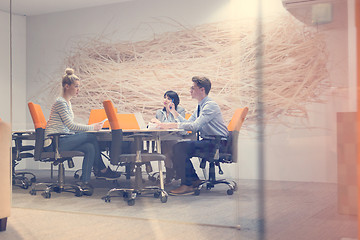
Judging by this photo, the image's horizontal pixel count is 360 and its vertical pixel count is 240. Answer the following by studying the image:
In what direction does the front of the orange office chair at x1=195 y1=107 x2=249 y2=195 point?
to the viewer's left

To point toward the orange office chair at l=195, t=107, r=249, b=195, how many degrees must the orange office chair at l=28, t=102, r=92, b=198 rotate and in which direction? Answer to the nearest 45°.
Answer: approximately 45° to its right

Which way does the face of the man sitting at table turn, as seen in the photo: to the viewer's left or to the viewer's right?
to the viewer's left

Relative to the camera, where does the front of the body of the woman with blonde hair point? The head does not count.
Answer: to the viewer's right

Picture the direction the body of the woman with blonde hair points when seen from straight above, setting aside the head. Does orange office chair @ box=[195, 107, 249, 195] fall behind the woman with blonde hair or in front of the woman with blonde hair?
in front

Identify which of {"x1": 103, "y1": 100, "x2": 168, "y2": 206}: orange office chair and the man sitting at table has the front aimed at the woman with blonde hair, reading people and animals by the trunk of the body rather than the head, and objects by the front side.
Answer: the man sitting at table

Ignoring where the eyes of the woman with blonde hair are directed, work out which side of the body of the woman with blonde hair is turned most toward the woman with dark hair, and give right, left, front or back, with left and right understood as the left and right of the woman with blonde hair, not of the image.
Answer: front

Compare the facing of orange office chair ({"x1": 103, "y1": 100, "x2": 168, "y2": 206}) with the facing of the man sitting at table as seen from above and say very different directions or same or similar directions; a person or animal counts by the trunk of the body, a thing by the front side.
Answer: very different directions

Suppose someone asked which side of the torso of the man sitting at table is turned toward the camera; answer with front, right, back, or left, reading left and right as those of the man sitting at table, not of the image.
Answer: left

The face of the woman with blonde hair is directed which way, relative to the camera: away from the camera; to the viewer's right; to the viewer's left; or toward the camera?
to the viewer's right

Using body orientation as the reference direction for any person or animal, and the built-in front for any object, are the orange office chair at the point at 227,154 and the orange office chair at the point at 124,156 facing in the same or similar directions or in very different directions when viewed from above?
very different directions

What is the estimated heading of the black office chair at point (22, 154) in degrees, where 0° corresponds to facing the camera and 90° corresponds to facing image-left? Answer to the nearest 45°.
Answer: approximately 270°

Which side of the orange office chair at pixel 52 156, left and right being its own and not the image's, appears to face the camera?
right
